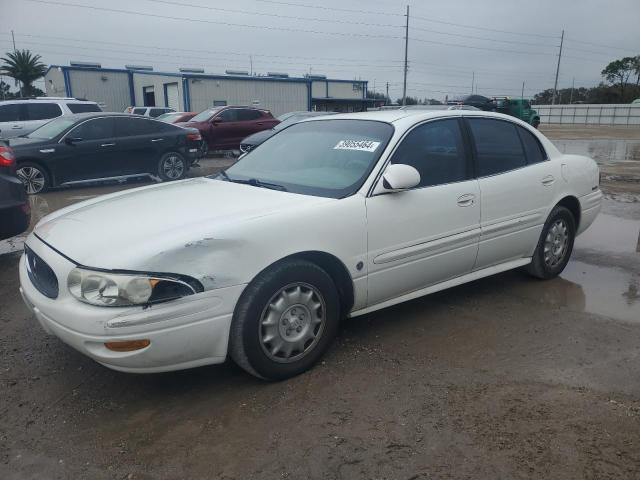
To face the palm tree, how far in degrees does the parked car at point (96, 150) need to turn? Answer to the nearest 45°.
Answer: approximately 90° to its right

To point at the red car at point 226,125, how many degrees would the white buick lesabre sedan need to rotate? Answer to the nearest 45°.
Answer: approximately 135° to its right

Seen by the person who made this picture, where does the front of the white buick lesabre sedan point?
facing the viewer and to the left of the viewer

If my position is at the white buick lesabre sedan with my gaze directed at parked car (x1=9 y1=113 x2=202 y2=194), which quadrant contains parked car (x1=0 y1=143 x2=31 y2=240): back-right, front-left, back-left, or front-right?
front-left

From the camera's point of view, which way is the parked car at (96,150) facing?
to the viewer's left

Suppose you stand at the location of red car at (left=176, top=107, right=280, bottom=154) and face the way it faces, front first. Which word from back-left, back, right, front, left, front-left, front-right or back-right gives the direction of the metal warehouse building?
back-right

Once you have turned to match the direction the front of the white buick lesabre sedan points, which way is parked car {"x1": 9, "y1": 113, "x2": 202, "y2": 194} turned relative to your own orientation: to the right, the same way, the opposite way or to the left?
the same way

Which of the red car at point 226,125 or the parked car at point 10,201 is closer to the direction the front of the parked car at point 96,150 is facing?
the parked car

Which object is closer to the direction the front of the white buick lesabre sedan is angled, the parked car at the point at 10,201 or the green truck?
the parked car

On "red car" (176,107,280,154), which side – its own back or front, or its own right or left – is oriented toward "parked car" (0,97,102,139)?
front

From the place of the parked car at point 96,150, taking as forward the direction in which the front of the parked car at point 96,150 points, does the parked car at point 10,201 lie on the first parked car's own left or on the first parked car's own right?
on the first parked car's own left

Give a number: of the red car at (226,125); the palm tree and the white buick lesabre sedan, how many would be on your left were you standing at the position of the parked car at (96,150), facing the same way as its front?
1

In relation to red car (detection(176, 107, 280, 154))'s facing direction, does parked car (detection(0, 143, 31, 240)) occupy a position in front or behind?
in front

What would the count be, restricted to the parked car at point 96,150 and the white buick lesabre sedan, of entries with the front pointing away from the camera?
0
